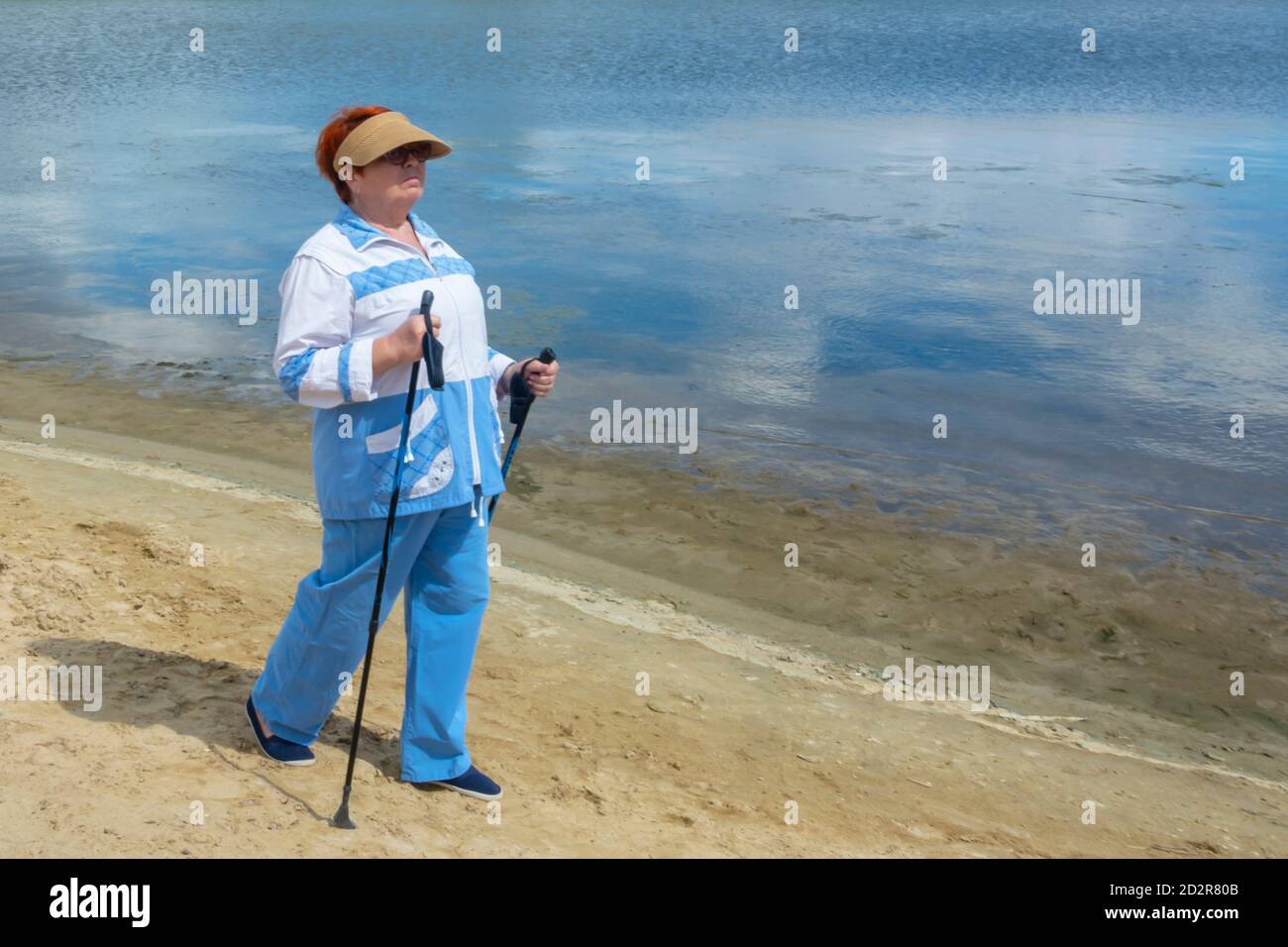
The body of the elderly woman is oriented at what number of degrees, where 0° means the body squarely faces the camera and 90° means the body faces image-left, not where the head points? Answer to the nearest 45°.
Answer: approximately 315°
